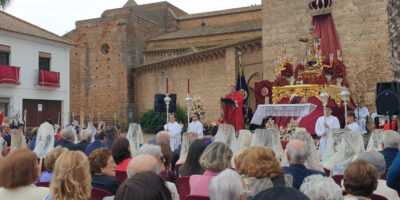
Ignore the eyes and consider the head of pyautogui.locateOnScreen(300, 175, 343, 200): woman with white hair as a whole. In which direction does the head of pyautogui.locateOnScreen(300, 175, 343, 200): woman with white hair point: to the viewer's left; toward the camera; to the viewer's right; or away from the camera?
away from the camera

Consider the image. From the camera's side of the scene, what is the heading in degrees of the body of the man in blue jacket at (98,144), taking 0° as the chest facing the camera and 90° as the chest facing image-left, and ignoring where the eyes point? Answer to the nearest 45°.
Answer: approximately 225°

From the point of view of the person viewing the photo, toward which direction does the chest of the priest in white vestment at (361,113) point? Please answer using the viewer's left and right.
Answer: facing the viewer and to the left of the viewer

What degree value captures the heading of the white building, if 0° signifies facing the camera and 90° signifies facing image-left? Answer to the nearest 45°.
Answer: approximately 315°

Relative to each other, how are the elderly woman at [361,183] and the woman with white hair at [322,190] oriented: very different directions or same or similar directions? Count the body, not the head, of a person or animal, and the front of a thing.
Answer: same or similar directions

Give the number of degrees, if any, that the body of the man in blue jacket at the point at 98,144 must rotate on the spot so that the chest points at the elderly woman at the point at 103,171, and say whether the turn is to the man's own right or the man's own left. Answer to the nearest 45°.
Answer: approximately 135° to the man's own right

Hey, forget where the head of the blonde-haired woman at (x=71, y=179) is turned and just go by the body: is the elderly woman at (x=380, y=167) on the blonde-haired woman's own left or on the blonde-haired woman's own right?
on the blonde-haired woman's own right

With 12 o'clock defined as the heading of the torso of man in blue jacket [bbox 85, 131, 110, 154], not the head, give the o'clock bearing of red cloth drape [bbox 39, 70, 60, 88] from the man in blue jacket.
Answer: The red cloth drape is roughly at 10 o'clock from the man in blue jacket.

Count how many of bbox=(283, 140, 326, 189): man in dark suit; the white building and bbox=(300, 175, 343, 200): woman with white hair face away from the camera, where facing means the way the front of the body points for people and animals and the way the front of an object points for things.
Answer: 2

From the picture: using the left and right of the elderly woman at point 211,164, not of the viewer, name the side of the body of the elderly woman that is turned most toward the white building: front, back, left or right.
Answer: left

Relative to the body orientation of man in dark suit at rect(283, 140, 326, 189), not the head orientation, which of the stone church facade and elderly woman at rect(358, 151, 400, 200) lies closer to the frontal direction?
the stone church facade

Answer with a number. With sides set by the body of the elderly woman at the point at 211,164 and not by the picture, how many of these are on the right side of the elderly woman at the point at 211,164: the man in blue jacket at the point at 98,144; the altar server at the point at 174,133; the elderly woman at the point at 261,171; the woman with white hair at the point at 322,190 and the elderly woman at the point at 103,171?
2

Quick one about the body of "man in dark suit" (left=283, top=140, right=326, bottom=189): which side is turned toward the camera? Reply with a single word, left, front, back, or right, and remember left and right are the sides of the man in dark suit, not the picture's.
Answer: back

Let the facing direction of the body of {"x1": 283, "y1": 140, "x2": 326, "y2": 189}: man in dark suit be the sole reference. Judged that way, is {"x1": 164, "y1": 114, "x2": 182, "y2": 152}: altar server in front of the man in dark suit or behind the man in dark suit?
in front

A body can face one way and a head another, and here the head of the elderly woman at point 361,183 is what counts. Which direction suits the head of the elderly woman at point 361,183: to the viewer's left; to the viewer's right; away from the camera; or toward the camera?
away from the camera

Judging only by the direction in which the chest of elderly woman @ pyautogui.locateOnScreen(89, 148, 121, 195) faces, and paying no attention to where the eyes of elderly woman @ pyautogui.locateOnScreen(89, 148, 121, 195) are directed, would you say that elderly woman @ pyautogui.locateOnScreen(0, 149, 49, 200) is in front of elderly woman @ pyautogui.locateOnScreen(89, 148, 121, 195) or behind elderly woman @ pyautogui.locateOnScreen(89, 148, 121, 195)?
behind

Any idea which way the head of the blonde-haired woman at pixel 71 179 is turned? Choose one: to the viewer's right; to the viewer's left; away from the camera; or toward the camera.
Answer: away from the camera
